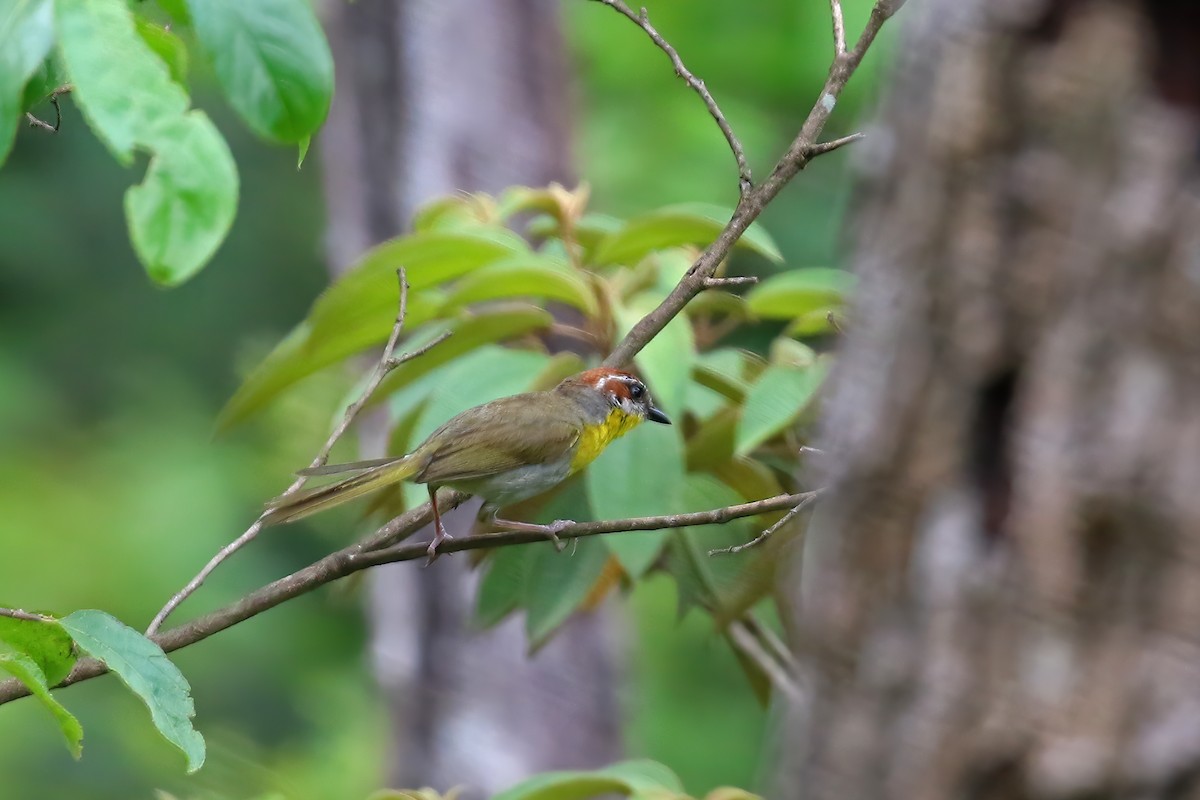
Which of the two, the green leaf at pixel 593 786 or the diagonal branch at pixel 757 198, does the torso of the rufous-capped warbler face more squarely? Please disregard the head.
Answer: the diagonal branch

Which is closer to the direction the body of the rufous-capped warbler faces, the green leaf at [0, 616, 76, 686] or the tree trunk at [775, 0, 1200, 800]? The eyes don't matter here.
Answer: the tree trunk

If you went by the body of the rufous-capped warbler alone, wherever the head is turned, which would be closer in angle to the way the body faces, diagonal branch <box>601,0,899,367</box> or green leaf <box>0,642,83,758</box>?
the diagonal branch

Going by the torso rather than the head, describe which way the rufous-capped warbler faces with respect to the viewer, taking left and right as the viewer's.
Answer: facing to the right of the viewer

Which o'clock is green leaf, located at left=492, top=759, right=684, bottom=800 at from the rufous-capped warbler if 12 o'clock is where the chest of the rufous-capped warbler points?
The green leaf is roughly at 3 o'clock from the rufous-capped warbler.

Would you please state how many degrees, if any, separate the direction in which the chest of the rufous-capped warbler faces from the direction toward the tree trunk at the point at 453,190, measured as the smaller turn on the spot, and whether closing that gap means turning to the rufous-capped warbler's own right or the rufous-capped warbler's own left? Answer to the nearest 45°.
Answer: approximately 90° to the rufous-capped warbler's own left
